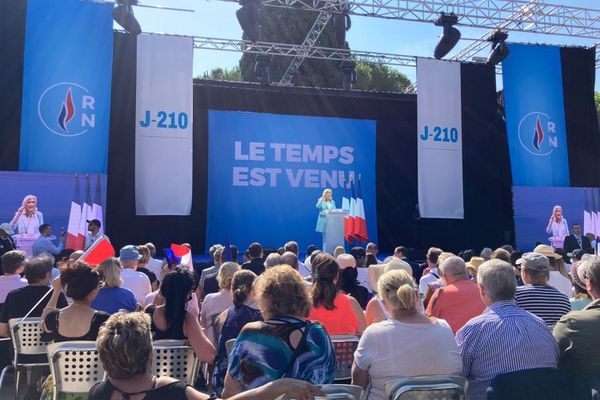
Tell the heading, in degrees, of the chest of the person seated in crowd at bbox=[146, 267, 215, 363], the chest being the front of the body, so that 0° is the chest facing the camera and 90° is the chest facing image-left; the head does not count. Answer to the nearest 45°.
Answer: approximately 180°

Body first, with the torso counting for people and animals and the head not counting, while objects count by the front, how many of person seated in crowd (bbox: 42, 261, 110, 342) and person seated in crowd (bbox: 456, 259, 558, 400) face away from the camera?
2

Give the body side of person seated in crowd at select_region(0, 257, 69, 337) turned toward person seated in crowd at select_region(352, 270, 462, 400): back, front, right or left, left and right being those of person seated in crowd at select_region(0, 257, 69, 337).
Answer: right

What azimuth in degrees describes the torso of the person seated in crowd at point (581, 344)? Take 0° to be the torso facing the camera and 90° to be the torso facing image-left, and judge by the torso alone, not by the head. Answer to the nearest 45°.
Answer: approximately 135°

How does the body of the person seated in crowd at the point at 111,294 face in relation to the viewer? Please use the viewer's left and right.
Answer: facing away from the viewer

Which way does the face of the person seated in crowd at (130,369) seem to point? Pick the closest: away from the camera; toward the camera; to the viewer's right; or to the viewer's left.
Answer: away from the camera

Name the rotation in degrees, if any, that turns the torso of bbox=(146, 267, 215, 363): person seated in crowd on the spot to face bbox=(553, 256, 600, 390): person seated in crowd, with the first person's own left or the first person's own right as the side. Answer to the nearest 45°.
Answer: approximately 135° to the first person's own right

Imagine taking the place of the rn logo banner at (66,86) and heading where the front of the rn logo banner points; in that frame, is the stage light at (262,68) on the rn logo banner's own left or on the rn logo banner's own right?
on the rn logo banner's own left

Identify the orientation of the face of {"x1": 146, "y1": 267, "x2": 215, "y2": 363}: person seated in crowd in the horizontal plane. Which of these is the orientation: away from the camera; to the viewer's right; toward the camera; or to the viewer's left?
away from the camera

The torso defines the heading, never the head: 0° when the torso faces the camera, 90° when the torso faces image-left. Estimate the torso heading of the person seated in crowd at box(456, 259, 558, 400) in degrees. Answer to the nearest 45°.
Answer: approximately 180°

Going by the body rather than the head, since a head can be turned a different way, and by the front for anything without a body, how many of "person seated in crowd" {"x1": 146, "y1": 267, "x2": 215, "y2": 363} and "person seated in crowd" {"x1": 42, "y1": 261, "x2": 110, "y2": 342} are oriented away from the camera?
2
